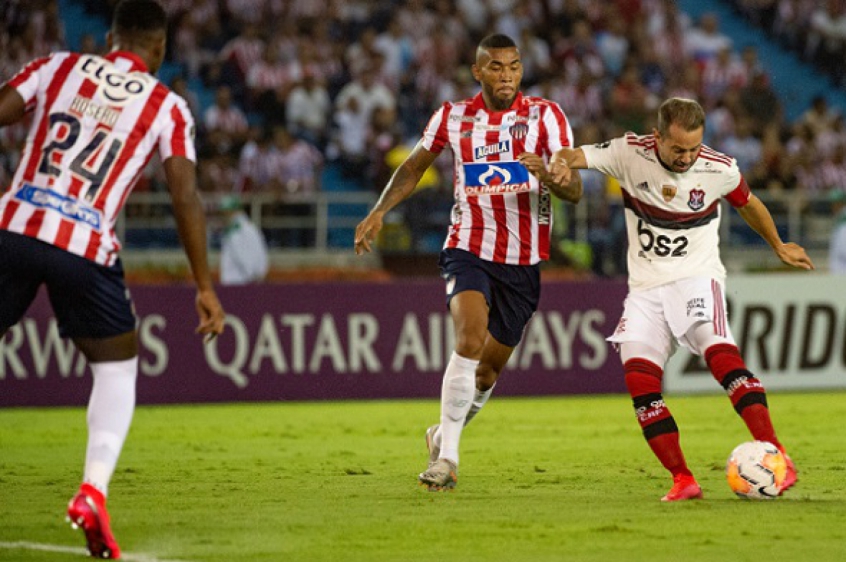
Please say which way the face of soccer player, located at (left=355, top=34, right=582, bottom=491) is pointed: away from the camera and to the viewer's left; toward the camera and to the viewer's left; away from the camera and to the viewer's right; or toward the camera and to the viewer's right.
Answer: toward the camera and to the viewer's right

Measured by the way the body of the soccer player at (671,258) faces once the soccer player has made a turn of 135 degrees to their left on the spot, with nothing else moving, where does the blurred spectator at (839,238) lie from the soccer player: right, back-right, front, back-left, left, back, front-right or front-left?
front-left

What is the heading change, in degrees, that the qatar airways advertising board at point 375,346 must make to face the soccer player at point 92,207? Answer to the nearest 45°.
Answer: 0° — it already faces them

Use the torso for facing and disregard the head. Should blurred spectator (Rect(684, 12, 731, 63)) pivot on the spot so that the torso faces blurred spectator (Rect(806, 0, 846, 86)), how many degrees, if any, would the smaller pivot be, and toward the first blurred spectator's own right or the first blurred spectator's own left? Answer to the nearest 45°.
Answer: approximately 135° to the first blurred spectator's own left

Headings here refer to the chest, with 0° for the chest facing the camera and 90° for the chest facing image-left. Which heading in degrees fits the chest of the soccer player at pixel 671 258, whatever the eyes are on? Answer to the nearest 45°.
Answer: approximately 0°

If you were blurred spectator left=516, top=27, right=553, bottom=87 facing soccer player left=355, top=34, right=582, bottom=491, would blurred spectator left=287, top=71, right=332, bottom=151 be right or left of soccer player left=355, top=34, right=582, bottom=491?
right

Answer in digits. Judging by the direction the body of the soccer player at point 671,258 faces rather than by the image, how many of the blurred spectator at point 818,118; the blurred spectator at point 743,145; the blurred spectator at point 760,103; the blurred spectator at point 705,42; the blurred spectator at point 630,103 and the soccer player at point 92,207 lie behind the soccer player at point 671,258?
5

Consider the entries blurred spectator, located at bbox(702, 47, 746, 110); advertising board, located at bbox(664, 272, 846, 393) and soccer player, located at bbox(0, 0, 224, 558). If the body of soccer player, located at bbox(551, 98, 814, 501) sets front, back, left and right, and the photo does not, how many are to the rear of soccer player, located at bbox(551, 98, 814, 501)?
2
